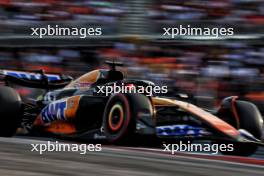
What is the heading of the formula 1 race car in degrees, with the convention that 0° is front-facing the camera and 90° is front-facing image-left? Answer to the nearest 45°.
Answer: approximately 315°
